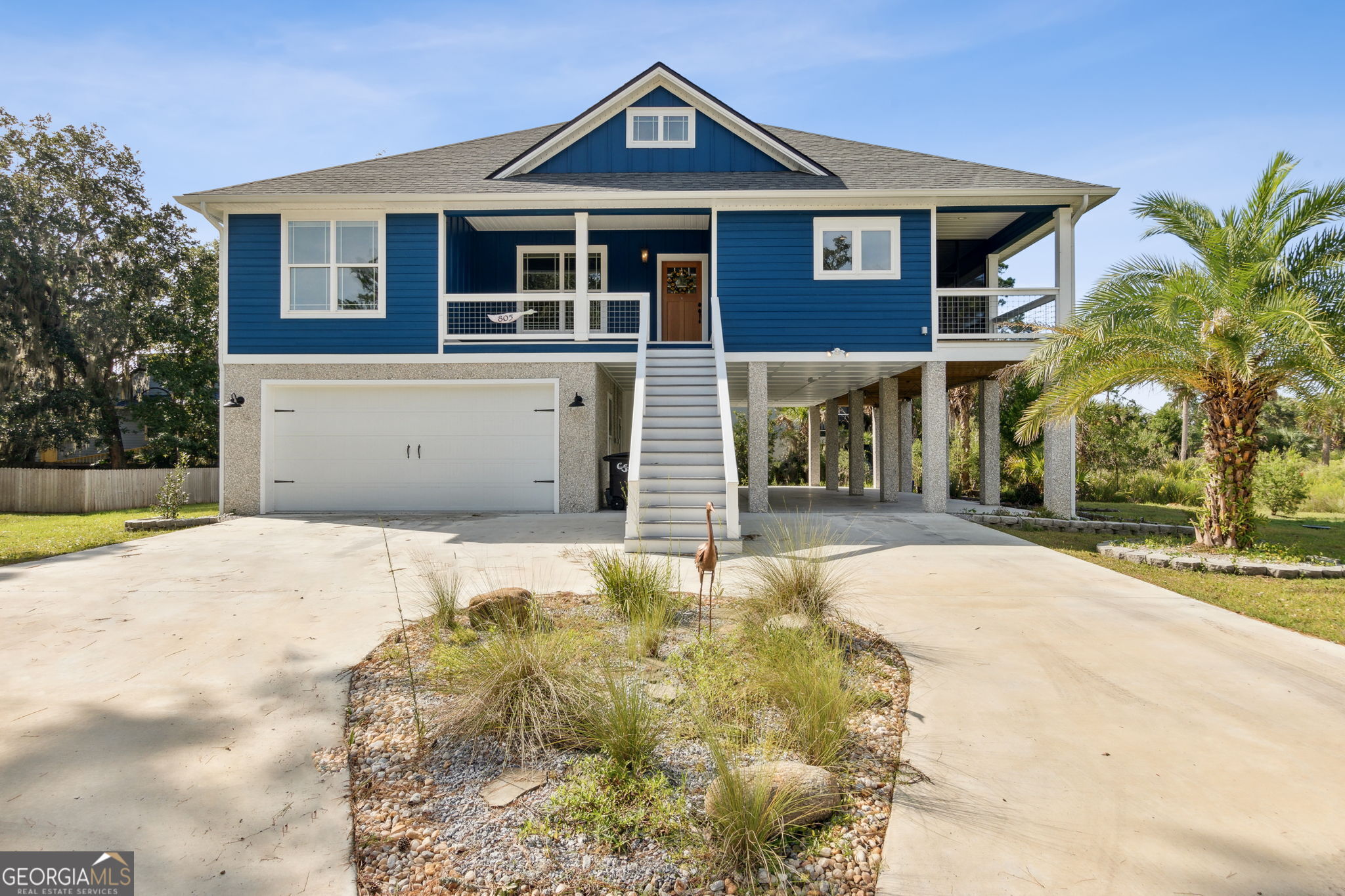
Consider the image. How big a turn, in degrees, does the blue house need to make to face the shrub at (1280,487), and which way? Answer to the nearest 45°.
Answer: approximately 90° to its left

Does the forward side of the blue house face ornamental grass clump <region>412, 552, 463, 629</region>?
yes

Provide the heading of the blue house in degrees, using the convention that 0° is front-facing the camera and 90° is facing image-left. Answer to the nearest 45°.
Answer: approximately 0°

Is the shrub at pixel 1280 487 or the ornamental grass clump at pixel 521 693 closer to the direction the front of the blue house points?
the ornamental grass clump

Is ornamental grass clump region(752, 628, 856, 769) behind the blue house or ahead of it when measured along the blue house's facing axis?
ahead

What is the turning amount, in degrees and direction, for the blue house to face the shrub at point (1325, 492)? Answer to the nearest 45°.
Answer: approximately 90° to its left

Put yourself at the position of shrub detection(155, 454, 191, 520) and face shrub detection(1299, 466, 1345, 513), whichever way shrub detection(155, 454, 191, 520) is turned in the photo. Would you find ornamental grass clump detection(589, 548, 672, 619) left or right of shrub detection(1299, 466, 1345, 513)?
right

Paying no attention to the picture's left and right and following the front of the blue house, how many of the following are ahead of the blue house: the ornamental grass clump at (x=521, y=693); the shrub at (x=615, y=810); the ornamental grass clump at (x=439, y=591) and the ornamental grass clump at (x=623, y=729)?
4

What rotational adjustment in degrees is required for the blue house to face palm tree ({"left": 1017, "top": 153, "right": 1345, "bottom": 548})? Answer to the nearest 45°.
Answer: approximately 45° to its left

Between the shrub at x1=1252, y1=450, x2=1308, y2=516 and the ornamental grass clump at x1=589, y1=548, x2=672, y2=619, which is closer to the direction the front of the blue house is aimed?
the ornamental grass clump
